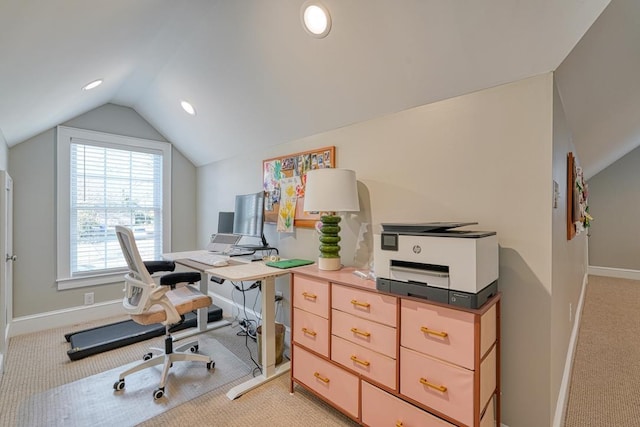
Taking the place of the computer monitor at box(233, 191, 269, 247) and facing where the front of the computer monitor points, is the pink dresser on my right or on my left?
on my left

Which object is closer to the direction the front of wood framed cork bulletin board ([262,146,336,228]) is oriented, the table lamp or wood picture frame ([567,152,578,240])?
the table lamp

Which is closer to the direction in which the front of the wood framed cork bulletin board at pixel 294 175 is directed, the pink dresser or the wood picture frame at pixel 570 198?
the pink dresser

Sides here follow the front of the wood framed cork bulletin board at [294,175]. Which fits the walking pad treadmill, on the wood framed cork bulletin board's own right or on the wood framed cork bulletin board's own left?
on the wood framed cork bulletin board's own right

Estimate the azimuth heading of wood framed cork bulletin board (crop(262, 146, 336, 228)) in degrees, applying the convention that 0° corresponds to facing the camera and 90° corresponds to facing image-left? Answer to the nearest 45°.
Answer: approximately 45°

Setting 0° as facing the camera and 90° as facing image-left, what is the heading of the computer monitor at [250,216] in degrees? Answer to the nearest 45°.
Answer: approximately 45°

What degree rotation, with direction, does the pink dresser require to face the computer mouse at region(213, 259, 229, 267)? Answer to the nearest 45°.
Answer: approximately 45° to its right

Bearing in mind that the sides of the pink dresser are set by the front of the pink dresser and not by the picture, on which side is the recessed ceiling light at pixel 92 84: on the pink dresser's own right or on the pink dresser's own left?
on the pink dresser's own right
